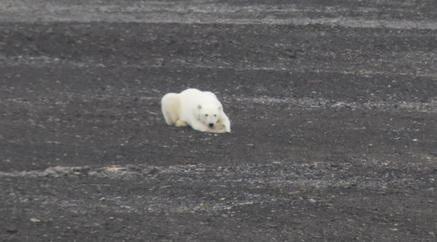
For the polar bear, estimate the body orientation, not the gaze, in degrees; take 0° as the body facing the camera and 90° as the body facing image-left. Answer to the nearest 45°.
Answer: approximately 315°

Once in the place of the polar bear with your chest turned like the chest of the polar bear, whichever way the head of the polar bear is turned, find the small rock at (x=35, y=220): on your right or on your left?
on your right
